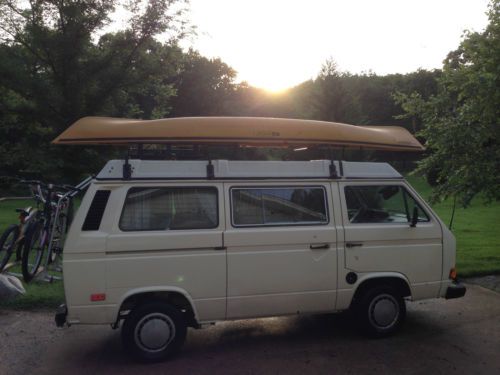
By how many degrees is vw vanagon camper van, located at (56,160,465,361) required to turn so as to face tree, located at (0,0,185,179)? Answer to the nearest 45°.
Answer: approximately 135° to its left

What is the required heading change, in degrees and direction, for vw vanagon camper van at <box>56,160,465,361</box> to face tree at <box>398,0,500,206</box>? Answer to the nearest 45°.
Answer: approximately 45° to its left

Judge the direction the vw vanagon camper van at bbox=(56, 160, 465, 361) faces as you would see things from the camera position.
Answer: facing to the right of the viewer

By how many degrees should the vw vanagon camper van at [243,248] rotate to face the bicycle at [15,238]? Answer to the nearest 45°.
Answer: approximately 135° to its left

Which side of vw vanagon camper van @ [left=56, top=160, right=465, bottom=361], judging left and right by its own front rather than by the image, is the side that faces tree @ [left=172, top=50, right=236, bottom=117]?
left

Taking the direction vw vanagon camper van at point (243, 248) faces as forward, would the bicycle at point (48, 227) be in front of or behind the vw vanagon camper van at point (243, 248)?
behind
